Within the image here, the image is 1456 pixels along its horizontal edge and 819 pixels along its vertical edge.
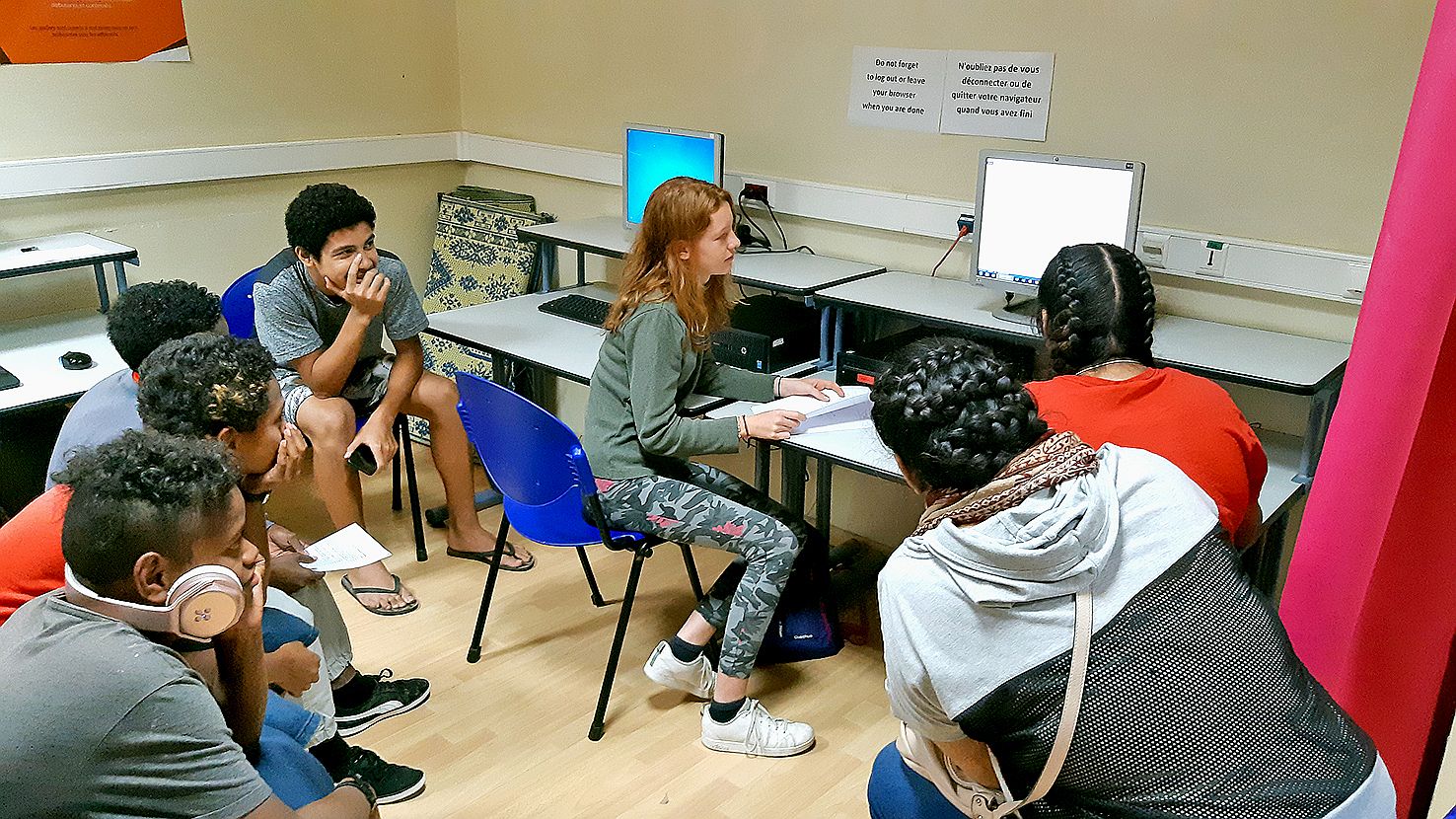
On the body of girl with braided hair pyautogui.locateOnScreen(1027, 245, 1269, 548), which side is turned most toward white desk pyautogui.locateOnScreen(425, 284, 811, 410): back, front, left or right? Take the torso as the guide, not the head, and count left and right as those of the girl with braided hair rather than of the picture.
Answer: left

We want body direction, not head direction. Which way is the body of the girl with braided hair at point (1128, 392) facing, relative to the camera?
away from the camera

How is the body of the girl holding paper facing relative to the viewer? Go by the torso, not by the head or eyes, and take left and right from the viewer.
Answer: facing to the right of the viewer

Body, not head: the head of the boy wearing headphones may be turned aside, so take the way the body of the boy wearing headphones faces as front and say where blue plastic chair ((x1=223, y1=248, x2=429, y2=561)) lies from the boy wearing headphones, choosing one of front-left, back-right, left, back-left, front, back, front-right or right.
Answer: left

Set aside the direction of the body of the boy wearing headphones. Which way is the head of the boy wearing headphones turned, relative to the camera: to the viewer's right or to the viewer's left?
to the viewer's right

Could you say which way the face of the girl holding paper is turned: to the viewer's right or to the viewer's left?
to the viewer's right

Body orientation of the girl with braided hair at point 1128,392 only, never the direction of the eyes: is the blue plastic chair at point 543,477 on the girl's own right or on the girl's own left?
on the girl's own left

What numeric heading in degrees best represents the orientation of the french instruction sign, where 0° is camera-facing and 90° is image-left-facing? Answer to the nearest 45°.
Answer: approximately 0°

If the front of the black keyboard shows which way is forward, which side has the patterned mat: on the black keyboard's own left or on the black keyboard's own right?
on the black keyboard's own right

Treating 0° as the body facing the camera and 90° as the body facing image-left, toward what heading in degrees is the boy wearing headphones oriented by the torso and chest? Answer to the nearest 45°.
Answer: approximately 270°

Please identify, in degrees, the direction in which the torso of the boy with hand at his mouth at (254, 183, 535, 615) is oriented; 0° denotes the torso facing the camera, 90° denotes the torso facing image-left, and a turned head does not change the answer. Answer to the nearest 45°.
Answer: approximately 315°
